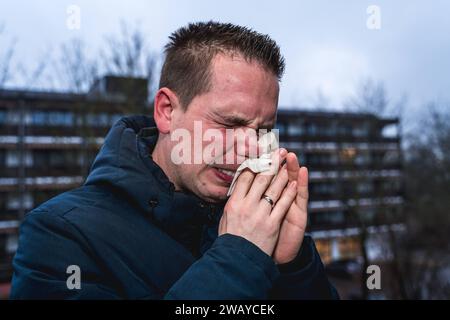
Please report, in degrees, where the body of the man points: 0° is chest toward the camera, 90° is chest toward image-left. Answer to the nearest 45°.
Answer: approximately 315°

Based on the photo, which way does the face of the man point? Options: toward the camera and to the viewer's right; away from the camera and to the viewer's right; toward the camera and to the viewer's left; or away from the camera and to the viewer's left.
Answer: toward the camera and to the viewer's right
